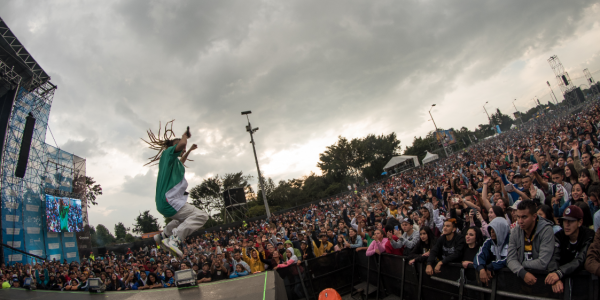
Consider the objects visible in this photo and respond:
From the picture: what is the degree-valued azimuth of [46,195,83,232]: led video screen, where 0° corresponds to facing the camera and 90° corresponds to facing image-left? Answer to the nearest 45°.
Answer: approximately 315°

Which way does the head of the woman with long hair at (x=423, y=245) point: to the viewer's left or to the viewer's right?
to the viewer's left

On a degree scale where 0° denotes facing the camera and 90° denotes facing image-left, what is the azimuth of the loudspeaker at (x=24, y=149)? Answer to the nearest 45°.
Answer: approximately 270°

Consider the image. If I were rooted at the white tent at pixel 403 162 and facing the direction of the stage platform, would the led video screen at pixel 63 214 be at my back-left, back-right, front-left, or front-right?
front-right

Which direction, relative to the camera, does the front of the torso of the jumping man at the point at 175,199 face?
to the viewer's right

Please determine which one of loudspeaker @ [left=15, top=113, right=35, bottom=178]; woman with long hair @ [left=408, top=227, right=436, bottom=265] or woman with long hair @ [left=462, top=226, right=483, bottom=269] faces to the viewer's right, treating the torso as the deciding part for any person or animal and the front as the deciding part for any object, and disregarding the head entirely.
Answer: the loudspeaker

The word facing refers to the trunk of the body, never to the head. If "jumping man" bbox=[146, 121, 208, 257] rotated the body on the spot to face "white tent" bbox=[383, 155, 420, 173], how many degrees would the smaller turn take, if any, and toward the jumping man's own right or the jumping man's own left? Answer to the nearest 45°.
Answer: approximately 45° to the jumping man's own left

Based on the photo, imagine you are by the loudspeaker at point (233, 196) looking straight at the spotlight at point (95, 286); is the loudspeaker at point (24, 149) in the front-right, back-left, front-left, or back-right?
front-right

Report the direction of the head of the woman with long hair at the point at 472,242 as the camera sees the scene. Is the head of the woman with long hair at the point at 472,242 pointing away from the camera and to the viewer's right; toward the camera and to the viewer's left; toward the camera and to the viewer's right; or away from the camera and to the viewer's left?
toward the camera and to the viewer's left

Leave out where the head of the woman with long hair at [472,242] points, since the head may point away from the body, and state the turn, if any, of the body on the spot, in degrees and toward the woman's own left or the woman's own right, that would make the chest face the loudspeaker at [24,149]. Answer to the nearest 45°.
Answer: approximately 45° to the woman's own right

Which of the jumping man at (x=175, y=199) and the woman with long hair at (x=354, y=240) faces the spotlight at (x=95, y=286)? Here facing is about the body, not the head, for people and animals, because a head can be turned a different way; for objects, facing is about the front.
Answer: the woman with long hair

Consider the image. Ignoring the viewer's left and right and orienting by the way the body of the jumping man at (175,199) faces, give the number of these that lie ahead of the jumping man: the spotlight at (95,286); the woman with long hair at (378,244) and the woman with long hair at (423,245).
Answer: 2

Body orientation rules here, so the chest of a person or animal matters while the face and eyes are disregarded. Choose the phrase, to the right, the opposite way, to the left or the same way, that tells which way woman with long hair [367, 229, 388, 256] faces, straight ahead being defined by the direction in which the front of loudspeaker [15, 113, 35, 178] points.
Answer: the opposite way

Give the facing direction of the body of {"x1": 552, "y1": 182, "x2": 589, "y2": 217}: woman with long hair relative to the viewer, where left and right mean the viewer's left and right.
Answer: facing the viewer and to the left of the viewer
